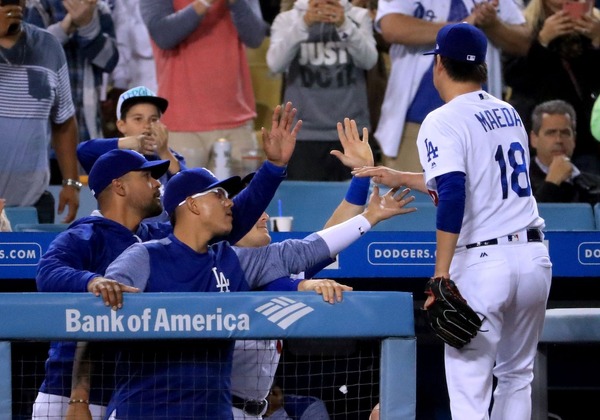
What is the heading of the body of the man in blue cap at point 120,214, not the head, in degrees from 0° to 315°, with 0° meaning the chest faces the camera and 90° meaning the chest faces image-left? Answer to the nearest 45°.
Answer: approximately 315°

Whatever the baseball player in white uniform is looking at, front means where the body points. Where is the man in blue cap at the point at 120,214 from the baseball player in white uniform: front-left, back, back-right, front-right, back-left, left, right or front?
front-left

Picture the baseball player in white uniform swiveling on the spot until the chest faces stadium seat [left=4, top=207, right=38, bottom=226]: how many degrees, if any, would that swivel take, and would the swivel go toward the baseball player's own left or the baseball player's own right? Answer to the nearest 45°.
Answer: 0° — they already face it

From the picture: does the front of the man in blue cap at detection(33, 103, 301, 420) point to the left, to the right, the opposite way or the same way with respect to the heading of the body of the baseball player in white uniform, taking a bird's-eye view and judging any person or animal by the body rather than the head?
the opposite way

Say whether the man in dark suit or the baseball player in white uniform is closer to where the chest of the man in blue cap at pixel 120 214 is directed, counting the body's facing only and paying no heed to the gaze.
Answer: the baseball player in white uniform

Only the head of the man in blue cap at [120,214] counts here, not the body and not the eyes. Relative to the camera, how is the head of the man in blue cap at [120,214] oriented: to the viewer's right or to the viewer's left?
to the viewer's right

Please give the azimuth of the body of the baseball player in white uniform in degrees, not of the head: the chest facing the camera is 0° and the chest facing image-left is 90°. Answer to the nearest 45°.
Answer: approximately 135°

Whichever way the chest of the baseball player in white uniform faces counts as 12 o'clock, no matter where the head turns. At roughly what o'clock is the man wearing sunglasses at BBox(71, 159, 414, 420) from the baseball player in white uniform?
The man wearing sunglasses is roughly at 10 o'clock from the baseball player in white uniform.

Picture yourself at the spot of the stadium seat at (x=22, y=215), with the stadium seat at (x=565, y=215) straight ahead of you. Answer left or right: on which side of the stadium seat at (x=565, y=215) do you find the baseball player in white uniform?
right

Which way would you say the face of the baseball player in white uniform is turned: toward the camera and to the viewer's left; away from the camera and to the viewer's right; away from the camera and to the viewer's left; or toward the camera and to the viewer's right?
away from the camera and to the viewer's left

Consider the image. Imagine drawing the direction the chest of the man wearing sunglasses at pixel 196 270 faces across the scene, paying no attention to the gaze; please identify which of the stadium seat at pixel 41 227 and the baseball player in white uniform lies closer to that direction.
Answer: the baseball player in white uniform

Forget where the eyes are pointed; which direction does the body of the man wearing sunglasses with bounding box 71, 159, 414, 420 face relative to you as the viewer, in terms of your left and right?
facing the viewer and to the right of the viewer

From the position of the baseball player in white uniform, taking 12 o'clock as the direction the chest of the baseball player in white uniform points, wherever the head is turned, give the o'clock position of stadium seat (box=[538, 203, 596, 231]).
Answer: The stadium seat is roughly at 2 o'clock from the baseball player in white uniform.

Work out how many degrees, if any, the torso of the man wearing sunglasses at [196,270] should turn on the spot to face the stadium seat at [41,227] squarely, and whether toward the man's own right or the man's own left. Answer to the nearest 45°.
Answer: approximately 180°

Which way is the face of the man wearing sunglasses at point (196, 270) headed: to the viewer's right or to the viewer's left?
to the viewer's right
